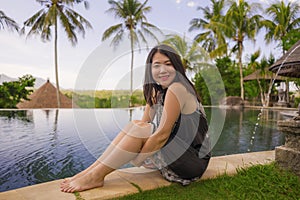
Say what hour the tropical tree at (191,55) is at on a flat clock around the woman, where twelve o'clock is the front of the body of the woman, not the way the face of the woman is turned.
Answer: The tropical tree is roughly at 4 o'clock from the woman.

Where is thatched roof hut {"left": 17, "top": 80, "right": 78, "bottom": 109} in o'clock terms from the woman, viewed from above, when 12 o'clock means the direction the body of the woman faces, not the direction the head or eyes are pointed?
The thatched roof hut is roughly at 2 o'clock from the woman.

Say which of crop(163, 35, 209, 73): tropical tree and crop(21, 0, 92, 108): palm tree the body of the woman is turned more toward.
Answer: the palm tree

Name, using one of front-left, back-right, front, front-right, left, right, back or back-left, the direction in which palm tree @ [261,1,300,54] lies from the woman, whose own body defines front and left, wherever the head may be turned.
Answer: back-right

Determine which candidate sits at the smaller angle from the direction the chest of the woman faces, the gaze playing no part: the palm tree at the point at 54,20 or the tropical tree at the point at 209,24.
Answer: the palm tree

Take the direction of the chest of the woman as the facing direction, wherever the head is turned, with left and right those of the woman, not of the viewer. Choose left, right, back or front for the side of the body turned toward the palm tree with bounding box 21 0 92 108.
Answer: right

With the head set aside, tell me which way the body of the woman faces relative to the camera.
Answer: to the viewer's left

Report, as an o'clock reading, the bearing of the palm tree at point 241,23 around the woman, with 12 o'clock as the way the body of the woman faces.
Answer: The palm tree is roughly at 4 o'clock from the woman.

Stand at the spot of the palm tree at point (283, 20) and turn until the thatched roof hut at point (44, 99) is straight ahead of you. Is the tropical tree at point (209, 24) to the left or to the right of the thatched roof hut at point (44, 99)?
right
